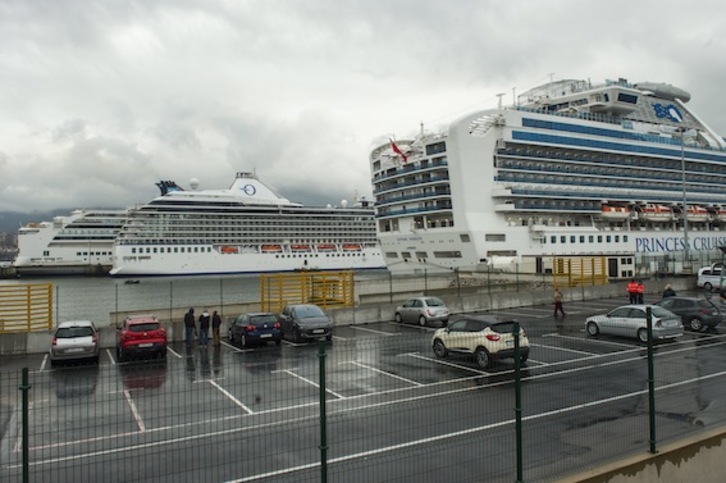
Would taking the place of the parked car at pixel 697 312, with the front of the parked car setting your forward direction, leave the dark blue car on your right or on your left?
on your left

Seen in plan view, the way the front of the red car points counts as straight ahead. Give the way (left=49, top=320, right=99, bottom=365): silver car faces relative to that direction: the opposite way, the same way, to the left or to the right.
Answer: the same way

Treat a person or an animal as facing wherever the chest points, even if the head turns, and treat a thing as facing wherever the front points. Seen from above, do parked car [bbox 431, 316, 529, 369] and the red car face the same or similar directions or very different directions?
same or similar directions

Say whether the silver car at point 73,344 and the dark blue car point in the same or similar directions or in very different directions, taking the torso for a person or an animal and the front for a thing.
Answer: same or similar directions

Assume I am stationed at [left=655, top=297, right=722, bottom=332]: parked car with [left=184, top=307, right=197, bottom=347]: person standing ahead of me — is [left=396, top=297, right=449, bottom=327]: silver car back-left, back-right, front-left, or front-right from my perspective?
front-right

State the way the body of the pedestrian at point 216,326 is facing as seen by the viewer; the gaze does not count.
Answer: away from the camera
